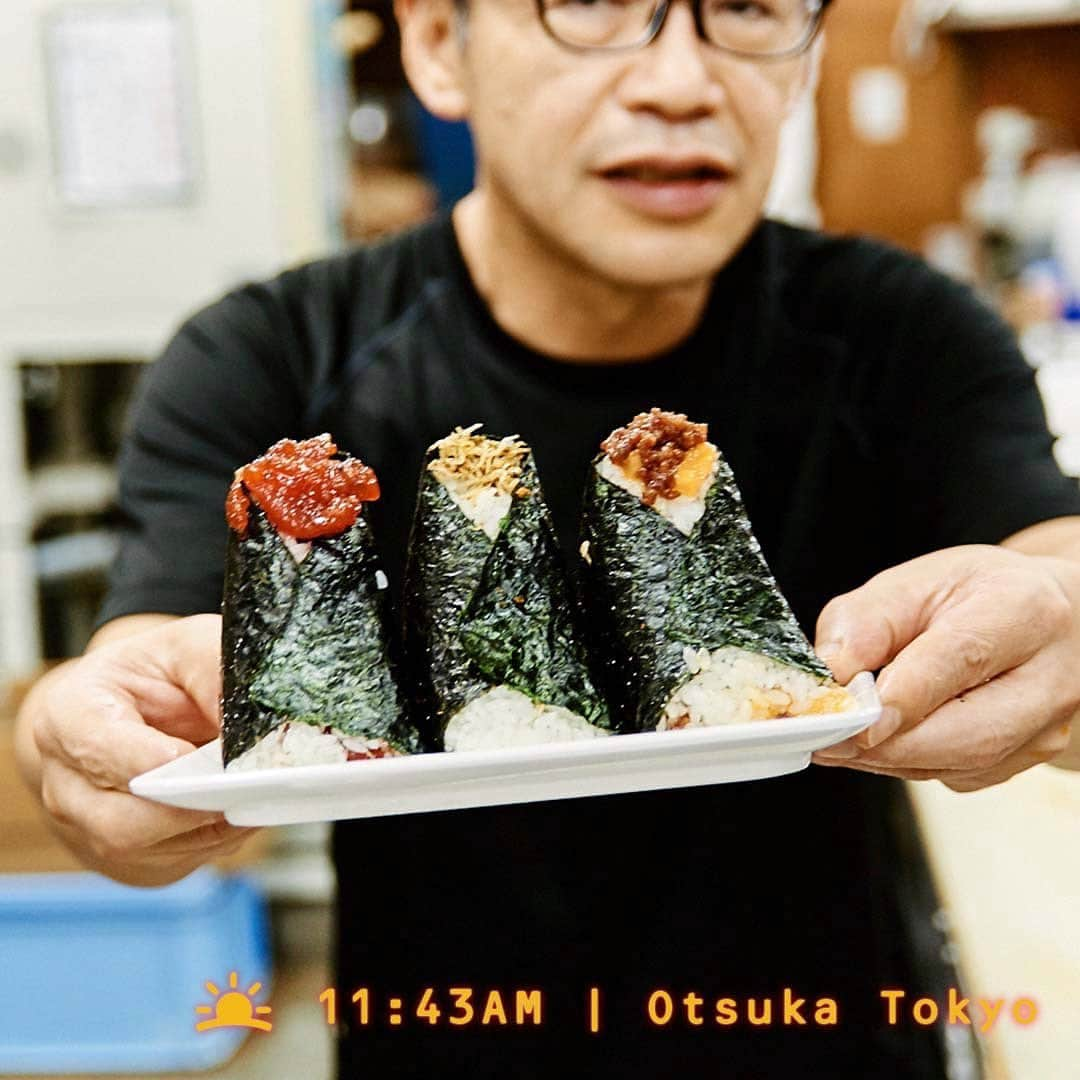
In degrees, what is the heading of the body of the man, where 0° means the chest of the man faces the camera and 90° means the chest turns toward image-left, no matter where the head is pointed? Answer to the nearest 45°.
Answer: approximately 0°

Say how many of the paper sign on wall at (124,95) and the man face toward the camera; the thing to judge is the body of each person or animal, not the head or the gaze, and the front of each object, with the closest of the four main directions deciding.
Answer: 2

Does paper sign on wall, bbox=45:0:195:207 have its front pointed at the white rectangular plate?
yes

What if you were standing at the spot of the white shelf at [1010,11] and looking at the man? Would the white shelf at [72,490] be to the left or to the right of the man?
right

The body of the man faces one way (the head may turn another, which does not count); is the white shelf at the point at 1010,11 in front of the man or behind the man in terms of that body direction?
behind

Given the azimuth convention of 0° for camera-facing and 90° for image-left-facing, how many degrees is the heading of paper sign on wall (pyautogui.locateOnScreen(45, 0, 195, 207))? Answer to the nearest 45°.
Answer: approximately 0°
